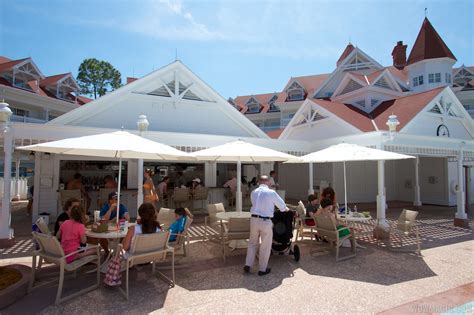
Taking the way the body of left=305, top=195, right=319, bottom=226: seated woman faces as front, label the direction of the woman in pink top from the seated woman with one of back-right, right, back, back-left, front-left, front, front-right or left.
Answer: back-right

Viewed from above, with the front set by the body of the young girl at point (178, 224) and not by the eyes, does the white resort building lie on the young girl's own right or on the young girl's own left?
on the young girl's own right

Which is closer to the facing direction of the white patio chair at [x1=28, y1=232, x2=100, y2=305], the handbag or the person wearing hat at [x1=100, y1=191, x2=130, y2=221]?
the person wearing hat

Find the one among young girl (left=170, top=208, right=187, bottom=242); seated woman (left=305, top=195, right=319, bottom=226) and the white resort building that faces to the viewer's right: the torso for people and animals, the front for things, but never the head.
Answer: the seated woman

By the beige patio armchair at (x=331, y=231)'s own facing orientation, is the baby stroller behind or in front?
behind

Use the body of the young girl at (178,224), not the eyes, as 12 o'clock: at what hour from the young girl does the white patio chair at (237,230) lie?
The white patio chair is roughly at 6 o'clock from the young girl.

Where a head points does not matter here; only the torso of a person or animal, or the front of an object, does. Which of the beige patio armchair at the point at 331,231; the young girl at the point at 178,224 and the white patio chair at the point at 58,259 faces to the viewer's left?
the young girl

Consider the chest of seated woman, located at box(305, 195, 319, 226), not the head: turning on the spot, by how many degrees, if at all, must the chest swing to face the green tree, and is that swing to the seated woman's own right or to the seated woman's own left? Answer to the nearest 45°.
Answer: approximately 135° to the seated woman's own left

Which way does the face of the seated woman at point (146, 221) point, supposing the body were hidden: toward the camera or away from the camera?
away from the camera
